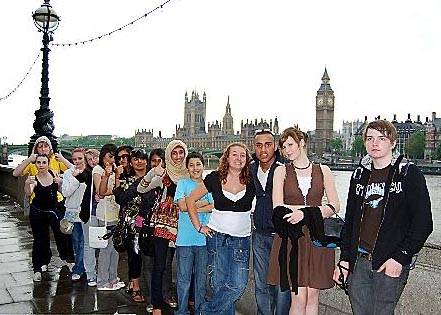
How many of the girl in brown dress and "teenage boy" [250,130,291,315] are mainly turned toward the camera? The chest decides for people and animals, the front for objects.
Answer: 2

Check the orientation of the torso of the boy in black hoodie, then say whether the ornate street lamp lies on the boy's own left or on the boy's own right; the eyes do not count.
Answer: on the boy's own right

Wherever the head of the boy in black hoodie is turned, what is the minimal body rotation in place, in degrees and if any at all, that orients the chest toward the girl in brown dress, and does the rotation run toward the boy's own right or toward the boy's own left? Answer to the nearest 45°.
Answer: approximately 90° to the boy's own right

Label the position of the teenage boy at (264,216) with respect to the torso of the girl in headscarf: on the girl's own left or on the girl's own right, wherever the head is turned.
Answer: on the girl's own left

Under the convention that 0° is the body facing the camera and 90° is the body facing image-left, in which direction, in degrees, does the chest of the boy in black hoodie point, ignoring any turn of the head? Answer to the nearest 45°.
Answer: approximately 45°

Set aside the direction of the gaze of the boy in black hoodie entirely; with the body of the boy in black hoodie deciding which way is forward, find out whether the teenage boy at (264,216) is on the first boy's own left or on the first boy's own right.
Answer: on the first boy's own right

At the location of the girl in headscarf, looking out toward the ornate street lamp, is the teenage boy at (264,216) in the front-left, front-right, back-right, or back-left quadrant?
back-right

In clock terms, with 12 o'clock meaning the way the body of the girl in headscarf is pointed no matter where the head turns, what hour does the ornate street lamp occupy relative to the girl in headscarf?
The ornate street lamp is roughly at 5 o'clock from the girl in headscarf.
